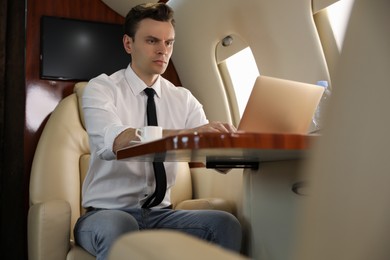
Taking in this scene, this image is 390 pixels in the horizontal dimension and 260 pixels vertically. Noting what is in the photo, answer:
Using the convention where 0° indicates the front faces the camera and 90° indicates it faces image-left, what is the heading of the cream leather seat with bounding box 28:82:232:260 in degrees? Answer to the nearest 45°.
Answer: approximately 315°

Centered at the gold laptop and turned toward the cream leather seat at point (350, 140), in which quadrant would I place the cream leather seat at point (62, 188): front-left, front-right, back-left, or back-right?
back-right

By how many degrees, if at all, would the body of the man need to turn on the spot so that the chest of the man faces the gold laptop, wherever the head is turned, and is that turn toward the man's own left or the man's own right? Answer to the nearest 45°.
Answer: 0° — they already face it

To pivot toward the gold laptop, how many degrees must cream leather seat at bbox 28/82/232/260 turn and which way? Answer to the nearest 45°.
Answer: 0° — it already faces it

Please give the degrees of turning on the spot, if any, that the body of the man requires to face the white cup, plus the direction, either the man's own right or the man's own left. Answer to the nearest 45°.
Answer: approximately 45° to the man's own right

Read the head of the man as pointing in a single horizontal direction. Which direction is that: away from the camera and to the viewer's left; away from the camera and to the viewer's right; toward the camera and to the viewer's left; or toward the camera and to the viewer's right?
toward the camera and to the viewer's right

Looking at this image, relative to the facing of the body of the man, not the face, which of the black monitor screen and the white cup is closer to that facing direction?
the white cup

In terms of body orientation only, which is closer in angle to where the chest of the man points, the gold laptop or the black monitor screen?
the gold laptop
